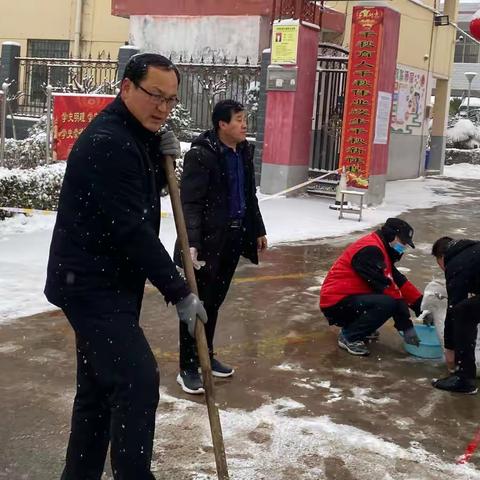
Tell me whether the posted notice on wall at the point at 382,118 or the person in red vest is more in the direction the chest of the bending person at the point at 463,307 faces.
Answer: the person in red vest

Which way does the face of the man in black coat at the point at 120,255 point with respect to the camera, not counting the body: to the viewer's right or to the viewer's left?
to the viewer's right

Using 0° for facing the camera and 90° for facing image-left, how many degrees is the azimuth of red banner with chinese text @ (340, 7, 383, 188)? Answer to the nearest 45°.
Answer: approximately 0°

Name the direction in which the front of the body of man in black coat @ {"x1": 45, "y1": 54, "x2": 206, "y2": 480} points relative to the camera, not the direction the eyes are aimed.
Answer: to the viewer's right

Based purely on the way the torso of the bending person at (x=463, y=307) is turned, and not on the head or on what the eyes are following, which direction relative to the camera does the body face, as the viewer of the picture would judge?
to the viewer's left

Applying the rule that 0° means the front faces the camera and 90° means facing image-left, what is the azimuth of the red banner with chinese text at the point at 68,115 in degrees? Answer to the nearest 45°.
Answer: approximately 0°

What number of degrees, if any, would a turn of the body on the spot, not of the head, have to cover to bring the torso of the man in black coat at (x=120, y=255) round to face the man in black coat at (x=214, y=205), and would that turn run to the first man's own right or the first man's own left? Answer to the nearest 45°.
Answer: approximately 90° to the first man's own left

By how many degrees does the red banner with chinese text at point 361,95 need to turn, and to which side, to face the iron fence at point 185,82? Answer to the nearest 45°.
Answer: approximately 135° to its right

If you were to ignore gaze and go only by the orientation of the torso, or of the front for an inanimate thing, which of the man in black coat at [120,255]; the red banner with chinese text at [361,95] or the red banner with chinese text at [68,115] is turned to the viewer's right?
the man in black coat

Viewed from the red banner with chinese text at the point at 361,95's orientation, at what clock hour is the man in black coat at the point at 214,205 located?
The man in black coat is roughly at 12 o'clock from the red banner with chinese text.

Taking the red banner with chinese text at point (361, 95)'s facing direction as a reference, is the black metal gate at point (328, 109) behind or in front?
behind
